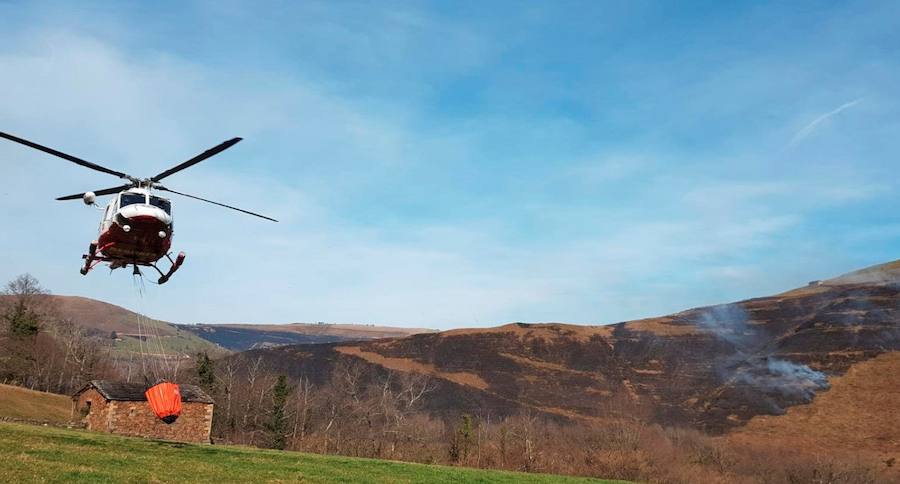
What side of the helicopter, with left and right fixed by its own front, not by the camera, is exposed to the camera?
front
